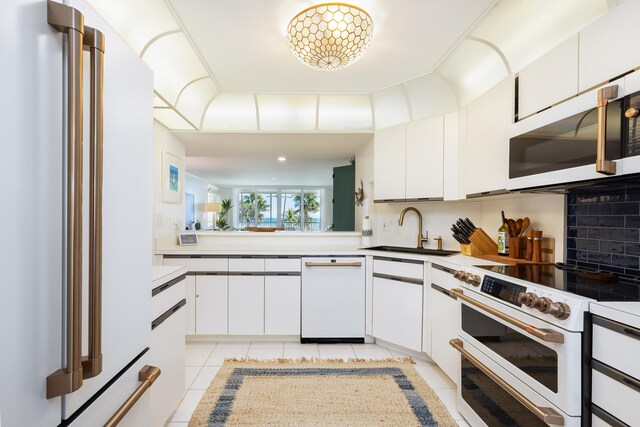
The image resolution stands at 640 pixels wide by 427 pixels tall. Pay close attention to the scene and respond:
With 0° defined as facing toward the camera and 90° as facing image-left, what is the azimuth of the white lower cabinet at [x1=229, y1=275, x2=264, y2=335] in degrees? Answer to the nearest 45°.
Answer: approximately 0°

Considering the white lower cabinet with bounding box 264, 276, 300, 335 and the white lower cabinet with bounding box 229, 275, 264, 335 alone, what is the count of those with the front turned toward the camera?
2

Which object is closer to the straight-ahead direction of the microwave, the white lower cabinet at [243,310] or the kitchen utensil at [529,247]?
the white lower cabinet

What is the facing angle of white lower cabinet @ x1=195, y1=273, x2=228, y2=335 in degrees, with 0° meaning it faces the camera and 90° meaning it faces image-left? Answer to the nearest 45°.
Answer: approximately 0°

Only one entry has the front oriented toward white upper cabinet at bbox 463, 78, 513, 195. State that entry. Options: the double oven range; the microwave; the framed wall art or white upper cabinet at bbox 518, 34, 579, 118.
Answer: the framed wall art

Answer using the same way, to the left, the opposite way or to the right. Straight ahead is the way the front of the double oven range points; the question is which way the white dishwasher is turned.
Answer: to the left

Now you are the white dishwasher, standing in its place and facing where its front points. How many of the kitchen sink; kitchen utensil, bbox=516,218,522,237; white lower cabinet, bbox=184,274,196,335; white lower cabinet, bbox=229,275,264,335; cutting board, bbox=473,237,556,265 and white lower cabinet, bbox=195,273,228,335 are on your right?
3

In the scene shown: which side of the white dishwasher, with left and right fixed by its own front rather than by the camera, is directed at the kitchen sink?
left
